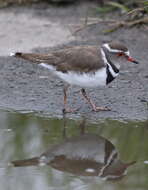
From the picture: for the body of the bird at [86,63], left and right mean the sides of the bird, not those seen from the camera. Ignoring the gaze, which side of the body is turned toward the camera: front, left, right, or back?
right
